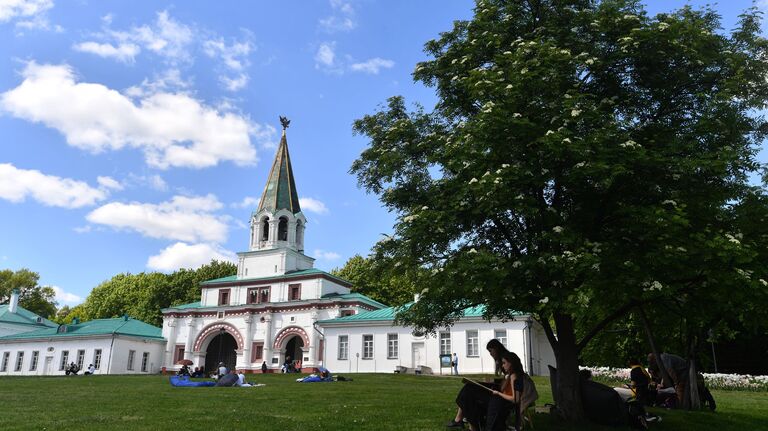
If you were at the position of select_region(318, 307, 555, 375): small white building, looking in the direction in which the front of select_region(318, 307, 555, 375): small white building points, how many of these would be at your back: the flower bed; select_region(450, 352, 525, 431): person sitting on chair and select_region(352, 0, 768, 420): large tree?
0

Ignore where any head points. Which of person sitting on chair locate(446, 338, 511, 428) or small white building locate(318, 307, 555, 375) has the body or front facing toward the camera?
the small white building

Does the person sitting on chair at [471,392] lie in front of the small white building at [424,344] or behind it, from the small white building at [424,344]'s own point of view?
in front

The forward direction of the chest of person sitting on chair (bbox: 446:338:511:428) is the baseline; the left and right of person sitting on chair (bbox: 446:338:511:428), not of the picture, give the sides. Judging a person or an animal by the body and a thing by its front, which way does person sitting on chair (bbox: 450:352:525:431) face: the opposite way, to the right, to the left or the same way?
the same way

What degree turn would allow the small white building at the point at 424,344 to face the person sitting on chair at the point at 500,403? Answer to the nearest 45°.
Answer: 0° — it already faces them

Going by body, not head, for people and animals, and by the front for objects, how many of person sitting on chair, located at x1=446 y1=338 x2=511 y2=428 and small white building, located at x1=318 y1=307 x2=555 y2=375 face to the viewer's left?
1

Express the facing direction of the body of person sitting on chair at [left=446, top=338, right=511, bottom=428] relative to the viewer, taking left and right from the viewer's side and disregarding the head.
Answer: facing to the left of the viewer

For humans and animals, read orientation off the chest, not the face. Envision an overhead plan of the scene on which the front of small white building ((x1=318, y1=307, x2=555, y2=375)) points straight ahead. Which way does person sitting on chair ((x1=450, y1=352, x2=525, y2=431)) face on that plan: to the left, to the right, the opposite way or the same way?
to the right

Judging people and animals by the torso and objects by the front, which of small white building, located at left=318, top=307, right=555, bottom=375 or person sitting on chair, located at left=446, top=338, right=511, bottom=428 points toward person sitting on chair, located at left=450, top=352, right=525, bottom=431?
the small white building

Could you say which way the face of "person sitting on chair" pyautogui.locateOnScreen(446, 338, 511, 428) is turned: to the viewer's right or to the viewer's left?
to the viewer's left

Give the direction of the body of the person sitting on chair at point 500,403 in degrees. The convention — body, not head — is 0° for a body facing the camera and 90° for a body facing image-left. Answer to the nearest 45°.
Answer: approximately 90°

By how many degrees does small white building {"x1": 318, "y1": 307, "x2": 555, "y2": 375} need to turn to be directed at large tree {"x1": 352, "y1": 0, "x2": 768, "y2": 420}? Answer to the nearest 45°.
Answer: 0° — it already faces it

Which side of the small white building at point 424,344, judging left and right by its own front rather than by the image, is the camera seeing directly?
front

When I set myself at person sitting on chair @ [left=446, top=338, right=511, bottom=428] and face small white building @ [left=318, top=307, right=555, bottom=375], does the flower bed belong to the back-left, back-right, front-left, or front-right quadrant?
front-right
